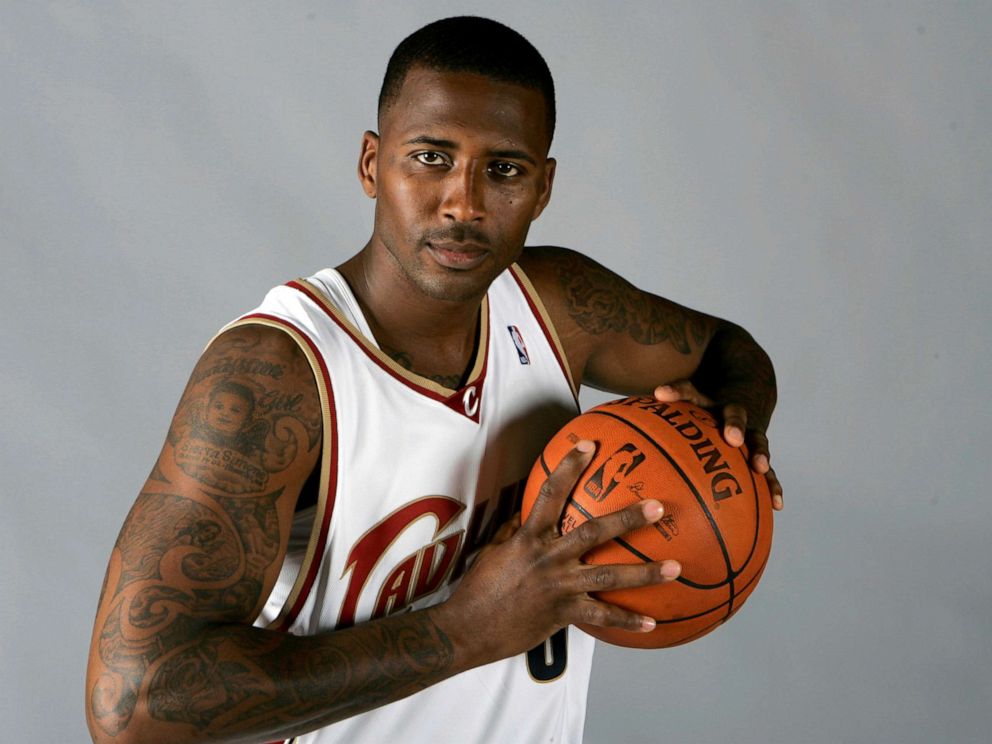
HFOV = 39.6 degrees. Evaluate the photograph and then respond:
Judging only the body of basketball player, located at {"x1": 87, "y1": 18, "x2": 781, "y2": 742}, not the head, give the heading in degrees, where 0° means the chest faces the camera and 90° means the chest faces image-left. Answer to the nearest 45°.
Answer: approximately 315°
